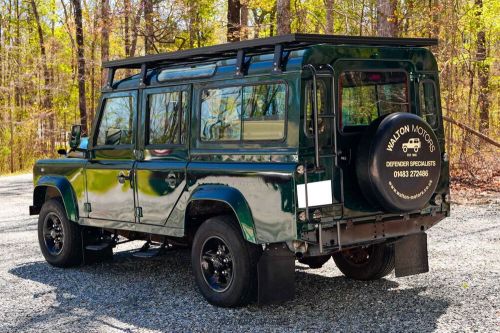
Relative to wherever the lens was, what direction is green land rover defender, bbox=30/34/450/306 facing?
facing away from the viewer and to the left of the viewer

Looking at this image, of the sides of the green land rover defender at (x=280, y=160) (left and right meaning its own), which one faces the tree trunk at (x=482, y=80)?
right
